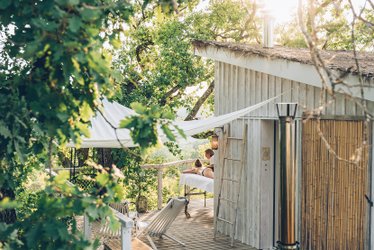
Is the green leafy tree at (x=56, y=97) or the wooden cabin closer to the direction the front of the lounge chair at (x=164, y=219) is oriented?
the green leafy tree

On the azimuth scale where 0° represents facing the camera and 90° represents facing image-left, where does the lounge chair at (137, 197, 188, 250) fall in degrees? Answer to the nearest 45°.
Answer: approximately 45°

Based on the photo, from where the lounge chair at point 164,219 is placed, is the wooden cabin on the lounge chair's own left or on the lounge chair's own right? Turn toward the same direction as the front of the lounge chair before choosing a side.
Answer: on the lounge chair's own left
